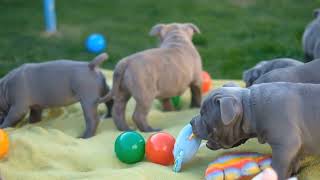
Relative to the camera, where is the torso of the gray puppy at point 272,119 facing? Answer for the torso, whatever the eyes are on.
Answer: to the viewer's left

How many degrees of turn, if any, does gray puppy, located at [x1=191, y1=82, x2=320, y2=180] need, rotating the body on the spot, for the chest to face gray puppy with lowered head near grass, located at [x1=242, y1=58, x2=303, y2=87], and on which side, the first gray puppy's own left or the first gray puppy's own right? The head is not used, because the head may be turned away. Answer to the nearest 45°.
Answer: approximately 90° to the first gray puppy's own right

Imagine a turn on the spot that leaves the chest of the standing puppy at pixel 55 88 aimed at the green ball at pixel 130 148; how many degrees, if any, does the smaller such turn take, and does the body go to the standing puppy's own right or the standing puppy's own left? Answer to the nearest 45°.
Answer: approximately 135° to the standing puppy's own left

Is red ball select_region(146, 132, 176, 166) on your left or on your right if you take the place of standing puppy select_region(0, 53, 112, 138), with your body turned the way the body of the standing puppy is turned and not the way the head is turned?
on your left

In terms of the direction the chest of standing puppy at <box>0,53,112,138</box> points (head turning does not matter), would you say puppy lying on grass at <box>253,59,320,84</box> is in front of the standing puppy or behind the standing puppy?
behind

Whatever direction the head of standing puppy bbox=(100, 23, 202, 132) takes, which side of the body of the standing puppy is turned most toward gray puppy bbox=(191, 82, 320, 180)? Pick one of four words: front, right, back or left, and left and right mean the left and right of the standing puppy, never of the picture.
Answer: right

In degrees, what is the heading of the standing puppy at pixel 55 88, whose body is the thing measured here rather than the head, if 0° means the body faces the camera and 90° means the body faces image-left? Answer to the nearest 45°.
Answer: approximately 90°

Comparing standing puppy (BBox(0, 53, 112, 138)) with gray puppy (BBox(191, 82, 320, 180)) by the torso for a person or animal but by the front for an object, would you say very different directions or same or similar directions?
same or similar directions

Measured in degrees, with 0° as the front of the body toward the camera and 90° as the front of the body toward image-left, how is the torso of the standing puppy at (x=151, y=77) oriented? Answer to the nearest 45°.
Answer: approximately 225°

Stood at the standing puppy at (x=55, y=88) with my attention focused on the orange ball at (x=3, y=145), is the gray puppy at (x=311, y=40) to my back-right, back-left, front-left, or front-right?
back-left

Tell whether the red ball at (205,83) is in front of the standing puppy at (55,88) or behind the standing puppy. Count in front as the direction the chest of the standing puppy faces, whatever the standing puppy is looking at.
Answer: behind

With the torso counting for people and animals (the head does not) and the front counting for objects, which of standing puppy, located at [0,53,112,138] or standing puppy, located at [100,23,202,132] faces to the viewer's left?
standing puppy, located at [0,53,112,138]

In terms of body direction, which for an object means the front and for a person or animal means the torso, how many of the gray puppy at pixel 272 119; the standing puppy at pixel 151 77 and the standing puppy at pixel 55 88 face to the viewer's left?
2
